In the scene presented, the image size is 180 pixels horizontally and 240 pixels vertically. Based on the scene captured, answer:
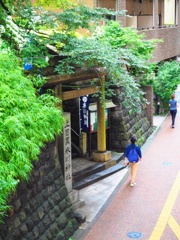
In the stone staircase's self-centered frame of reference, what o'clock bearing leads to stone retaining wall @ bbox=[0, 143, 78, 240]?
The stone retaining wall is roughly at 2 o'clock from the stone staircase.

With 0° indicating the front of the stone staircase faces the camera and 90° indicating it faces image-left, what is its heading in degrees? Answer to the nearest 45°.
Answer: approximately 315°

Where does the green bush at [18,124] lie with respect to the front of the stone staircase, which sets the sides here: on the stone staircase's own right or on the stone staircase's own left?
on the stone staircase's own right
